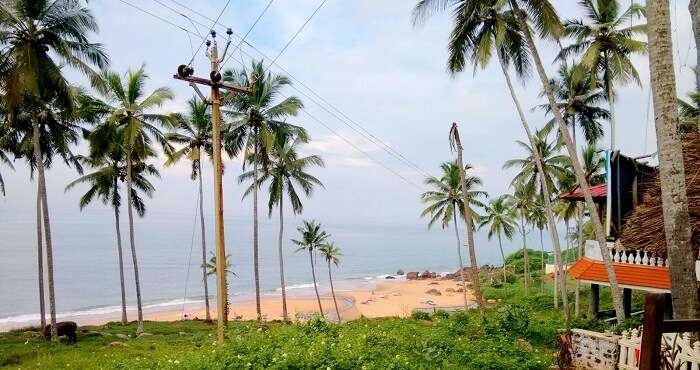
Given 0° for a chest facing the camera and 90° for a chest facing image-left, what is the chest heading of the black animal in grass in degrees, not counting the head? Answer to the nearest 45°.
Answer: approximately 90°

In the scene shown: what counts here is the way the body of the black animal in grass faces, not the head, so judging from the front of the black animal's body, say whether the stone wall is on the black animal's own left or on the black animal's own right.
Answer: on the black animal's own left

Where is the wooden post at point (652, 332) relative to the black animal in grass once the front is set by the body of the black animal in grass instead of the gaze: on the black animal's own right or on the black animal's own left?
on the black animal's own left
